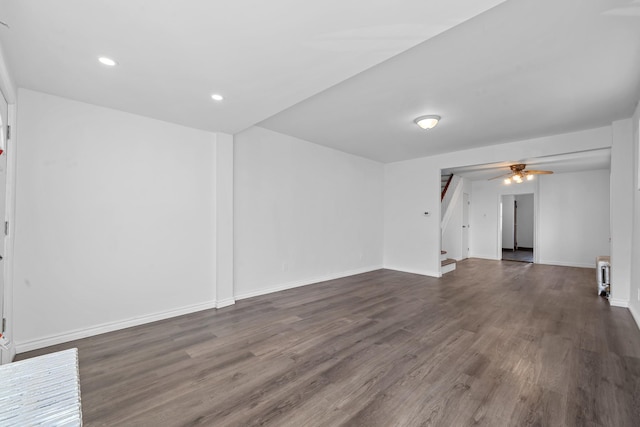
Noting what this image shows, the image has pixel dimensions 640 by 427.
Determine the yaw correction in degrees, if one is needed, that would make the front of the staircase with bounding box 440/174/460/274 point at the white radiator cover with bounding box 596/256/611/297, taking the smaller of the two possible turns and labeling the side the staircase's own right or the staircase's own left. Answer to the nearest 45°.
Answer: approximately 45° to the staircase's own right

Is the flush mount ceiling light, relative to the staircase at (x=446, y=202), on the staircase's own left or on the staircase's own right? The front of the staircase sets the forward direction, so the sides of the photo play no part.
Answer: on the staircase's own right
